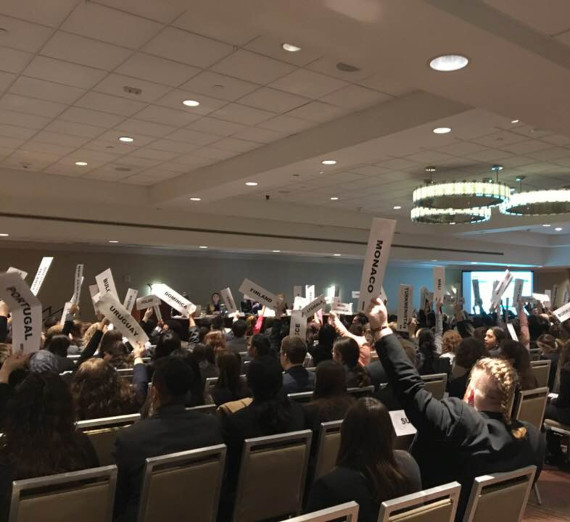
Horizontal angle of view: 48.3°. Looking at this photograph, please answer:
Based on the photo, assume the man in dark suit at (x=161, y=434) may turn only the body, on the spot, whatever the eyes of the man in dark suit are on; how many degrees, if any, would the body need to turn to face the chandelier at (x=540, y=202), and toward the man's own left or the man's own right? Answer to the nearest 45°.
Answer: approximately 45° to the man's own right

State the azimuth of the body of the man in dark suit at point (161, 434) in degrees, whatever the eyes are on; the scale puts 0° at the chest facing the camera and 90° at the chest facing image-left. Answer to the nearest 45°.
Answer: approximately 180°

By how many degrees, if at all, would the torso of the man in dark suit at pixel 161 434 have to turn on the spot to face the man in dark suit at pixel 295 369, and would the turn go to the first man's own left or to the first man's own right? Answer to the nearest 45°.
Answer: approximately 45° to the first man's own right

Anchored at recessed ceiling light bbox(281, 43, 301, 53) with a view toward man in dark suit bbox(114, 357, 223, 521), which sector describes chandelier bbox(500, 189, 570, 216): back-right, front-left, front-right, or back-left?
back-left

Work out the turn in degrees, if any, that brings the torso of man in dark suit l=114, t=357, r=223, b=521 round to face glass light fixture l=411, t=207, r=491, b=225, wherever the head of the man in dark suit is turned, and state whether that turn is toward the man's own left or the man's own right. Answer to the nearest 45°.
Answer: approximately 45° to the man's own right

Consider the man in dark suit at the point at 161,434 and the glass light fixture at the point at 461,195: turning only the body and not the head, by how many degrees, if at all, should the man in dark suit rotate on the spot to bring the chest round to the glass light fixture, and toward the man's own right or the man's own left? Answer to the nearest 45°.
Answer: approximately 45° to the man's own right
